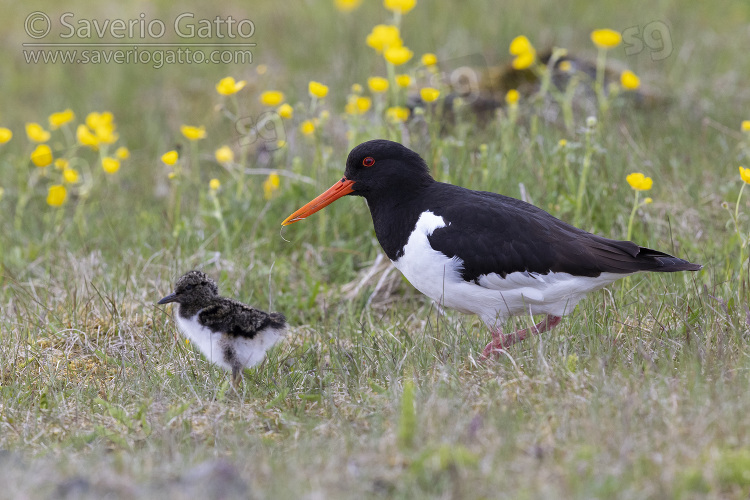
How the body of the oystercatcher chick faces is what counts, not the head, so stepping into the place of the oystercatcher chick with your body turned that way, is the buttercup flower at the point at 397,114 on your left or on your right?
on your right

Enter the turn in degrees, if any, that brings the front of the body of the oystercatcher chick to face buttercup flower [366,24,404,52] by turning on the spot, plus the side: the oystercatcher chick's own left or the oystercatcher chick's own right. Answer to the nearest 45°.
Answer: approximately 135° to the oystercatcher chick's own right

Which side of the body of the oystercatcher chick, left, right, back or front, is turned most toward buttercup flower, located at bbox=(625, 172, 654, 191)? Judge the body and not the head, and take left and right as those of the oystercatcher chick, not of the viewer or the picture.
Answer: back

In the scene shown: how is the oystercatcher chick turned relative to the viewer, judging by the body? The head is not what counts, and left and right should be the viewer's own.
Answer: facing to the left of the viewer

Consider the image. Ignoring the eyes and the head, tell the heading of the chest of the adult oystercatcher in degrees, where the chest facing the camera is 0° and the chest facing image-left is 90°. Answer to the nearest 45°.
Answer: approximately 90°

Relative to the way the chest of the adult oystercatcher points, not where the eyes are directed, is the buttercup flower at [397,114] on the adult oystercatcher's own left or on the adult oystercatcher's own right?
on the adult oystercatcher's own right

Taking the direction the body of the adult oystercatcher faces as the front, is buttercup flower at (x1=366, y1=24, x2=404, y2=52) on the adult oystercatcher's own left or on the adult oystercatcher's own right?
on the adult oystercatcher's own right

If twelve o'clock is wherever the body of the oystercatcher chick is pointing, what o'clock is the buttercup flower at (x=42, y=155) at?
The buttercup flower is roughly at 2 o'clock from the oystercatcher chick.

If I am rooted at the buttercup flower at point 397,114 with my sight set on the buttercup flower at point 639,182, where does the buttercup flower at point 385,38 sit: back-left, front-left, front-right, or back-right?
back-left

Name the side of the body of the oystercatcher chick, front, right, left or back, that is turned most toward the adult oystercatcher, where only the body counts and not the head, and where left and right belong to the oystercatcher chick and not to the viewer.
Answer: back

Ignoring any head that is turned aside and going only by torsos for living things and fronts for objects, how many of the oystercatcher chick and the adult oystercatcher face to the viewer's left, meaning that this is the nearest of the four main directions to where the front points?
2
